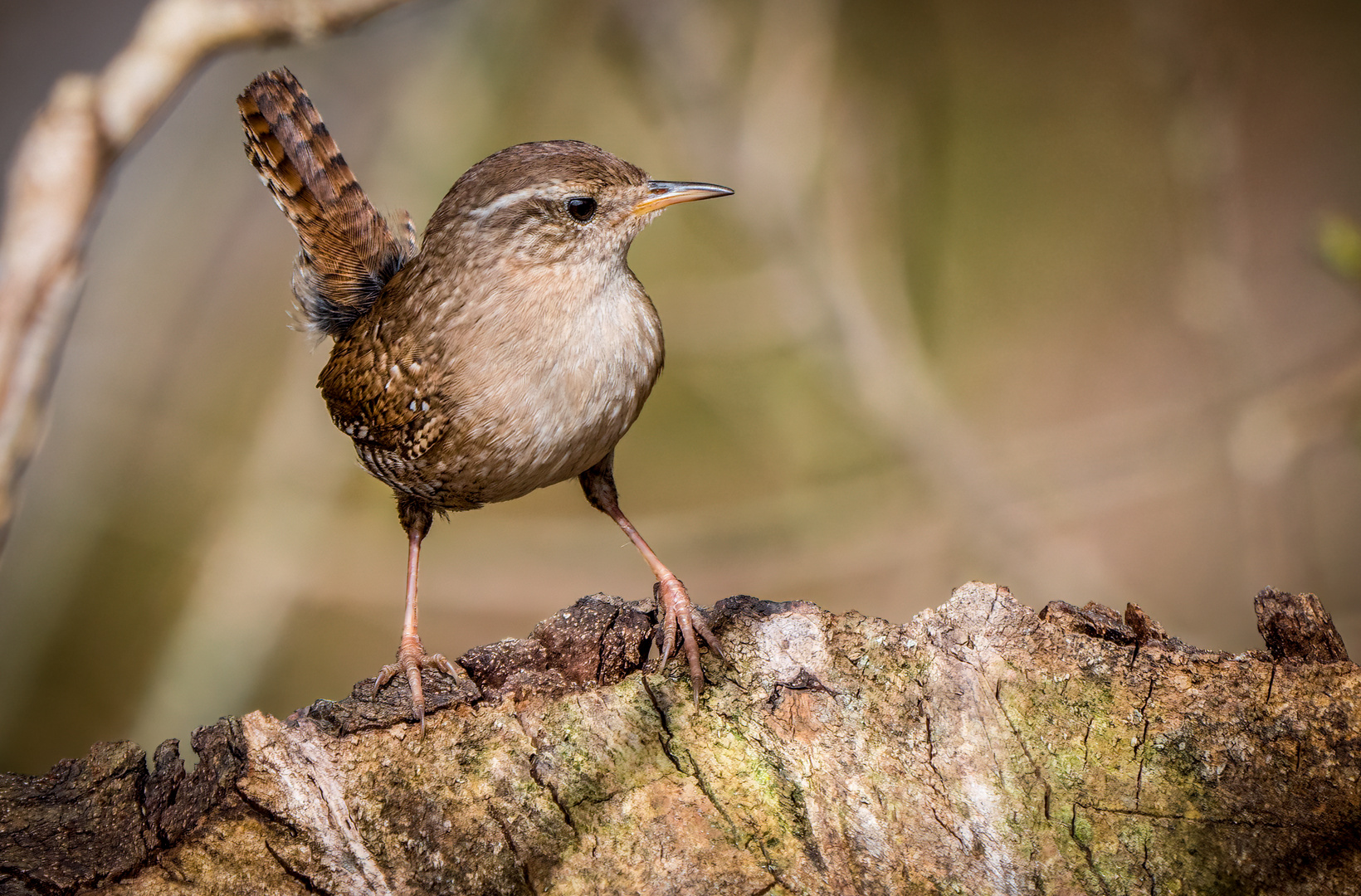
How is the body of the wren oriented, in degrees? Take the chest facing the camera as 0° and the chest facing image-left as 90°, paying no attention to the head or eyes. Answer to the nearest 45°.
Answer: approximately 315°
